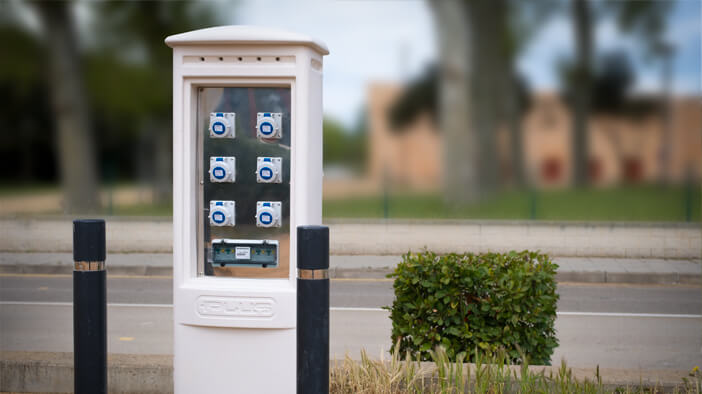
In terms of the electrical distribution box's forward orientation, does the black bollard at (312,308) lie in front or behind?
in front

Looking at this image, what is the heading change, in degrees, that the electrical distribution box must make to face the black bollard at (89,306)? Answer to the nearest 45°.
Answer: approximately 90° to its right

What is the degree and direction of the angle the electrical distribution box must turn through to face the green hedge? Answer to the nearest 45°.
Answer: approximately 90° to its left

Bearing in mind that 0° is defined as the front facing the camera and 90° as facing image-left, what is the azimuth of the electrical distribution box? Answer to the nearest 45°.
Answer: approximately 0°
